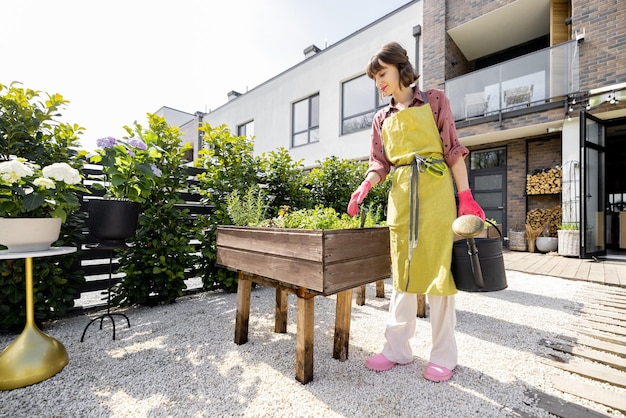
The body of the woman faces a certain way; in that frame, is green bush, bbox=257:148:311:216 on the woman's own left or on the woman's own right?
on the woman's own right

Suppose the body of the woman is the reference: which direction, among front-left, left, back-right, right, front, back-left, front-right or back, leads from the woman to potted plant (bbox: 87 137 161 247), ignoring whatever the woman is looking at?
front-right

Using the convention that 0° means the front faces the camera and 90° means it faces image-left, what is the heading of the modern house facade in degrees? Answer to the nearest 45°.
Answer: approximately 45°

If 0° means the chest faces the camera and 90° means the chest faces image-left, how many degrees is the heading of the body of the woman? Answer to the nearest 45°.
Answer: approximately 45°

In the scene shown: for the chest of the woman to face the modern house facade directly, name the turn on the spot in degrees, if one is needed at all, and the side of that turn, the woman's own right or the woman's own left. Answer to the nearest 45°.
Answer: approximately 135° to the woman's own right

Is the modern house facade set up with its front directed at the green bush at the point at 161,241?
yes

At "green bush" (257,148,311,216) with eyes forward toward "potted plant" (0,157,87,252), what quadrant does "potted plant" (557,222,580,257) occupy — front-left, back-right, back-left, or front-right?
back-left
